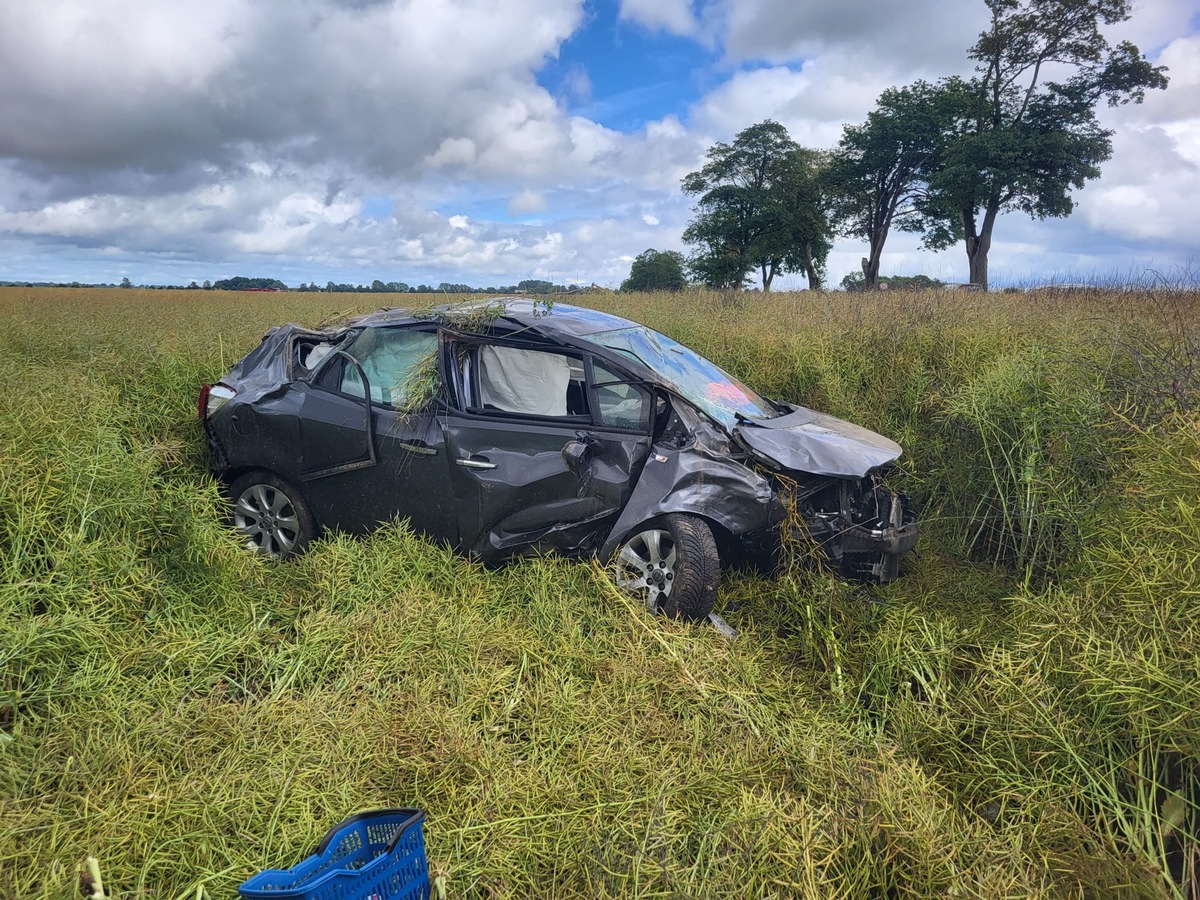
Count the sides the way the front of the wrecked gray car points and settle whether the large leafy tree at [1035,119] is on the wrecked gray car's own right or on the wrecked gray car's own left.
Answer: on the wrecked gray car's own left

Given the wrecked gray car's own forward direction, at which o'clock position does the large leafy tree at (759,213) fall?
The large leafy tree is roughly at 8 o'clock from the wrecked gray car.

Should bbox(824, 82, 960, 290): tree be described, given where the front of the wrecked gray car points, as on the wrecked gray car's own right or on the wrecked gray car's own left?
on the wrecked gray car's own left

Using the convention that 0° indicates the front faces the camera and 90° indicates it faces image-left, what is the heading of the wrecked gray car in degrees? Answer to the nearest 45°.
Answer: approximately 315°
